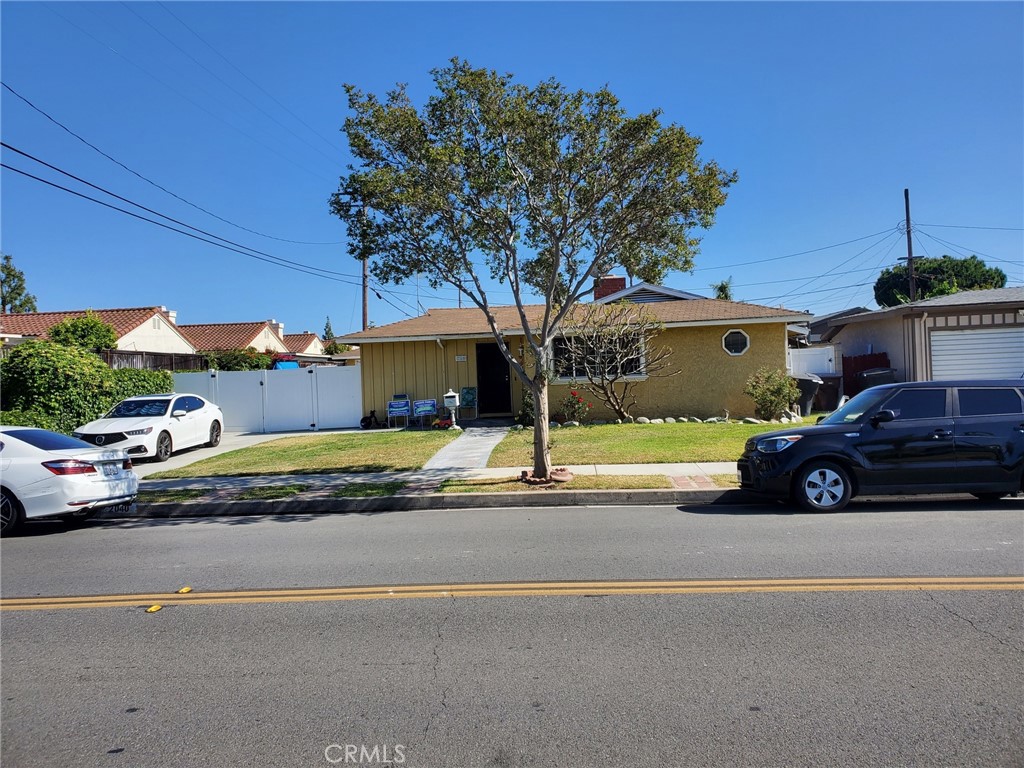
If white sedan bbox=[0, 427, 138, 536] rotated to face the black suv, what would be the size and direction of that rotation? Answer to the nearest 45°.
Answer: approximately 180°

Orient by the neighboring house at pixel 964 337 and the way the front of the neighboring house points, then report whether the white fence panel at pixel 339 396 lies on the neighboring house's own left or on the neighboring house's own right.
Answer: on the neighboring house's own right

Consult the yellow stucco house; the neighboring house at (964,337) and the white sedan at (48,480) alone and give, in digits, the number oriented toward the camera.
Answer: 2

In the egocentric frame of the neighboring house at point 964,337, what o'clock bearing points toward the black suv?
The black suv is roughly at 12 o'clock from the neighboring house.

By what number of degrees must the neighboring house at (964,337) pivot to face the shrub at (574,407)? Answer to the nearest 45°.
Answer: approximately 45° to its right

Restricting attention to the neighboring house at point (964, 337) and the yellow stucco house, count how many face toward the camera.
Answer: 2

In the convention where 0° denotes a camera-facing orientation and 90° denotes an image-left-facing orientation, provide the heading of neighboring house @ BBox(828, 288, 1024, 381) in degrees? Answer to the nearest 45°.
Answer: approximately 0°

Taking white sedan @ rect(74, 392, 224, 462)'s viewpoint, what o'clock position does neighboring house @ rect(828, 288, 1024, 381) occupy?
The neighboring house is roughly at 8 o'clock from the white sedan.

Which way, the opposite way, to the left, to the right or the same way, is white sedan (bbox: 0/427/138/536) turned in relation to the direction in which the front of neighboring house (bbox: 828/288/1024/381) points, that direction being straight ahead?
to the right

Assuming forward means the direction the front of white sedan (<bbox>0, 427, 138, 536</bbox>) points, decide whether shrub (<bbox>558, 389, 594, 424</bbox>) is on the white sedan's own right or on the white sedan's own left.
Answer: on the white sedan's own right

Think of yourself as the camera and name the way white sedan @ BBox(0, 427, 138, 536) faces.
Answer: facing away from the viewer and to the left of the viewer
